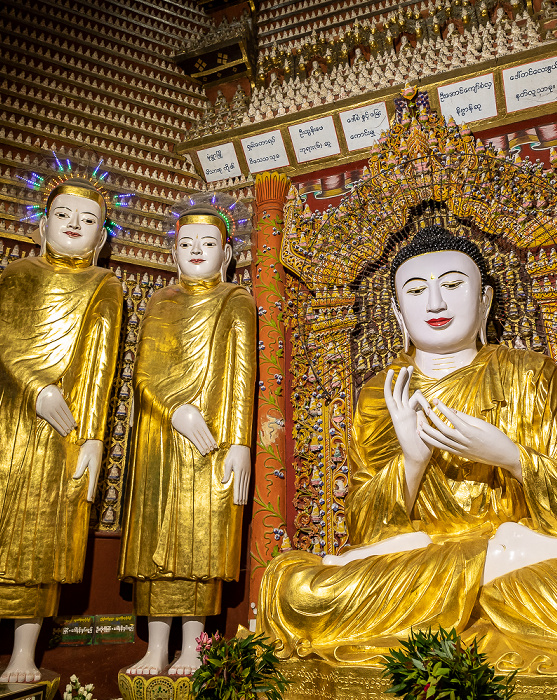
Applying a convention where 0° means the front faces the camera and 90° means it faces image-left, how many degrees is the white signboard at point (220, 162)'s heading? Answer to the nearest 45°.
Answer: approximately 0°

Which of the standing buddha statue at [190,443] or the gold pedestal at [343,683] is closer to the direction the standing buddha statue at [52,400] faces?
the gold pedestal
